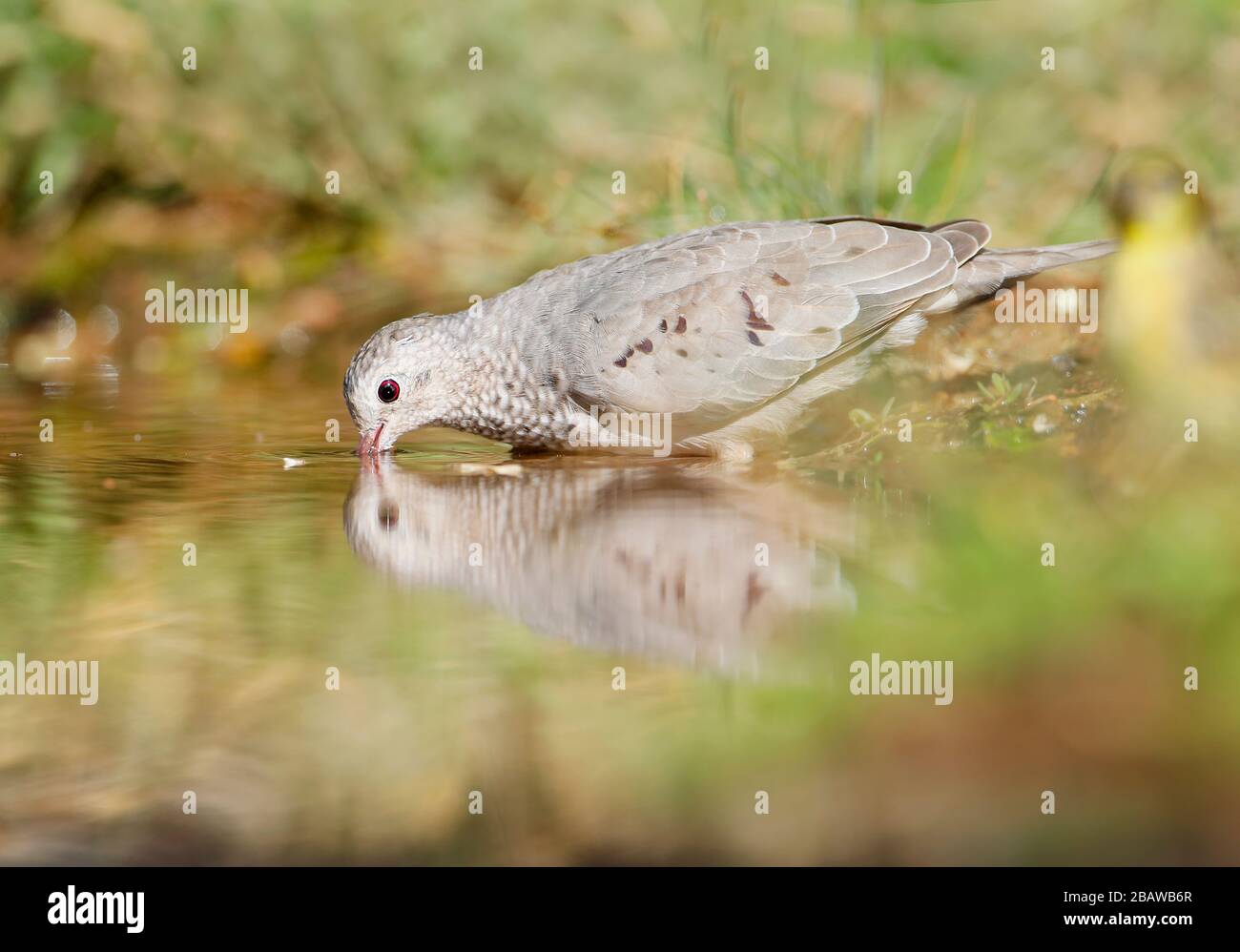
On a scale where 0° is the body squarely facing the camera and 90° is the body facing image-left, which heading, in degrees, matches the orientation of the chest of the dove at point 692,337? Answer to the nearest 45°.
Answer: approximately 90°
